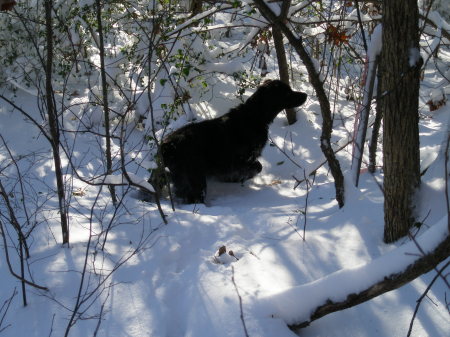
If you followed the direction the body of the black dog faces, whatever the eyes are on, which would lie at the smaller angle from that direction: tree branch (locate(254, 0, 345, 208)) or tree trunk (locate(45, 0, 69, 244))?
the tree branch

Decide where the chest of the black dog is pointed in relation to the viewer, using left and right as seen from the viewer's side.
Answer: facing to the right of the viewer

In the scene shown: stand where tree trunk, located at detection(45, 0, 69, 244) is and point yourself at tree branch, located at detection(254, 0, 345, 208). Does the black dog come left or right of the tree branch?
left

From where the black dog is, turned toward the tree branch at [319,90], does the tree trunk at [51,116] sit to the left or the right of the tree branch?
right

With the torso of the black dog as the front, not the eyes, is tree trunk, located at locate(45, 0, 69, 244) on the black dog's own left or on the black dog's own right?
on the black dog's own right
